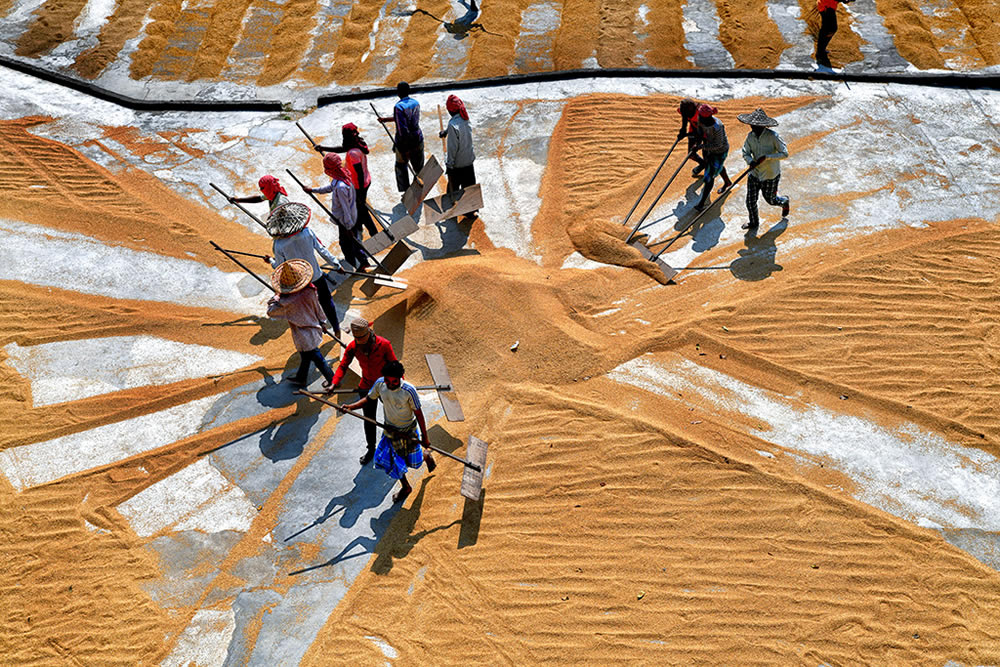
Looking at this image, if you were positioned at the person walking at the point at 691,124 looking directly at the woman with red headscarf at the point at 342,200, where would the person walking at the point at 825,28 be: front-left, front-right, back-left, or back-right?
back-right

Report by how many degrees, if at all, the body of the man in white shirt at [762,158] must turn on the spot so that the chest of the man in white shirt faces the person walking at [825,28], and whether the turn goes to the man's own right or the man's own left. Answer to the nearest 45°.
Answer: approximately 135° to the man's own right

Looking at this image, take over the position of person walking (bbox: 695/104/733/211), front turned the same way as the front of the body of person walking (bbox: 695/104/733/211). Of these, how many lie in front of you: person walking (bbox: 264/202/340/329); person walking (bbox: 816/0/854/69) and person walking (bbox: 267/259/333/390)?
2

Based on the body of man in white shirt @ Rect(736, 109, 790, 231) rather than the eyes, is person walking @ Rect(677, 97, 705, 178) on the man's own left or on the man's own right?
on the man's own right

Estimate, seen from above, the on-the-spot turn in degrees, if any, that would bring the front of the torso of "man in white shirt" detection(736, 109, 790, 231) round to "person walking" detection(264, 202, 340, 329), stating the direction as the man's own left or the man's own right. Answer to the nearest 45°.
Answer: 0° — they already face them

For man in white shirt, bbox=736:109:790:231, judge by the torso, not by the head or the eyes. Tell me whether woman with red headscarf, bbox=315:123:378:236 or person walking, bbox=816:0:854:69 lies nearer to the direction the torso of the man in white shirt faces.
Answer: the woman with red headscarf

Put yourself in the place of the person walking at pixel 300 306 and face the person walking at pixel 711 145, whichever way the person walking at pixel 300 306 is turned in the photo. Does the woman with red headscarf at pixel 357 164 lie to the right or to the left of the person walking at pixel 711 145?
left

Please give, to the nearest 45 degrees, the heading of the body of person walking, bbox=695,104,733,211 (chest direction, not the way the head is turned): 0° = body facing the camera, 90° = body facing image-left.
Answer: approximately 45°

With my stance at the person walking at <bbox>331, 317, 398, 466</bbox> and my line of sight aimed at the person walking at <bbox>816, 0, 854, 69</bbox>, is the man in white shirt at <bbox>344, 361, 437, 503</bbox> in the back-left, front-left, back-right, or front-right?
back-right
